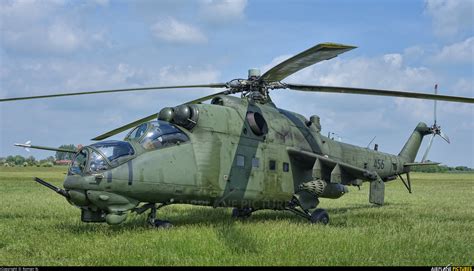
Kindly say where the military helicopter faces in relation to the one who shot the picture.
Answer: facing the viewer and to the left of the viewer
